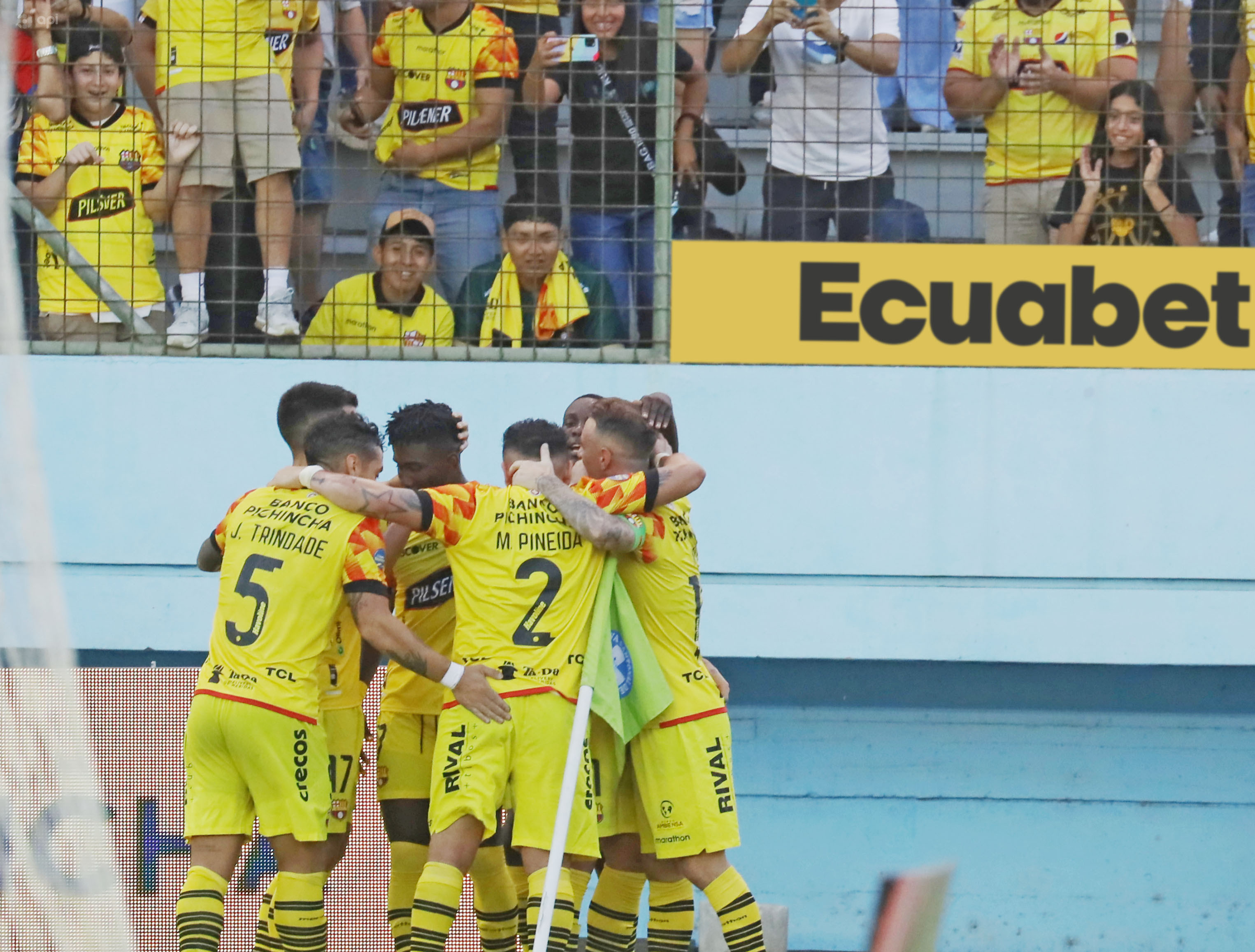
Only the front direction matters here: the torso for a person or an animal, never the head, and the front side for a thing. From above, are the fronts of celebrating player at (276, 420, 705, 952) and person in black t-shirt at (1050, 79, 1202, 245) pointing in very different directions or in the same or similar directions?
very different directions

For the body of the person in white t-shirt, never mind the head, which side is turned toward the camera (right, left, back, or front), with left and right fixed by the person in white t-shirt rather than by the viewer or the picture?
front

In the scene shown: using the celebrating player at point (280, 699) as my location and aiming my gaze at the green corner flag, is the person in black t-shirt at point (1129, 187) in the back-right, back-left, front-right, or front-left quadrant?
front-left

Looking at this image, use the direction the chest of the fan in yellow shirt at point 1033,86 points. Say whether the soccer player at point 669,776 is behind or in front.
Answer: in front

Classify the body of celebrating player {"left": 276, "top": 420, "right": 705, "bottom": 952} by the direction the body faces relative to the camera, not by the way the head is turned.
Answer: away from the camera

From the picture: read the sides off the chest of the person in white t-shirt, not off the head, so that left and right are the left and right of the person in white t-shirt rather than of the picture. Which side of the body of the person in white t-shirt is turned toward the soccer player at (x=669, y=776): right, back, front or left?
front

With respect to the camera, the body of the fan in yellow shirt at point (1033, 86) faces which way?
toward the camera

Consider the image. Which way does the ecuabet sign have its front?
toward the camera

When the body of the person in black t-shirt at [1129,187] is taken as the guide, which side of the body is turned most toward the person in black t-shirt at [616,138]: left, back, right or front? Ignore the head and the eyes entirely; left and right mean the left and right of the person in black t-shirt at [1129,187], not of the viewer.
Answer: right
